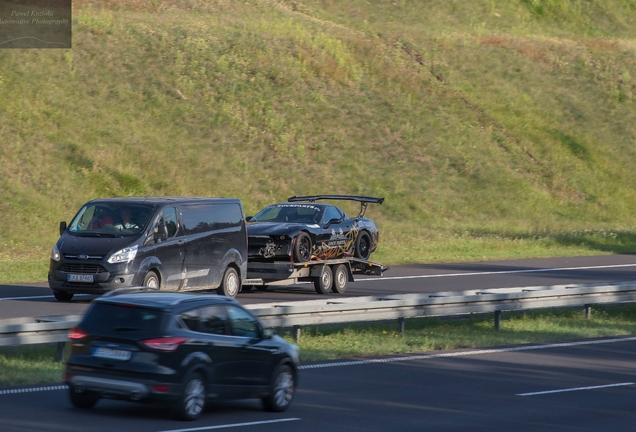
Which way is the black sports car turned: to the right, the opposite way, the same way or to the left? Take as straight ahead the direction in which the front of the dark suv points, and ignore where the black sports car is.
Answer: the opposite way

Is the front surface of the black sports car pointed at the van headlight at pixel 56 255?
yes

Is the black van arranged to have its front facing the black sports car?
no

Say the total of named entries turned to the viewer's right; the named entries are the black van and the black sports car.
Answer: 0

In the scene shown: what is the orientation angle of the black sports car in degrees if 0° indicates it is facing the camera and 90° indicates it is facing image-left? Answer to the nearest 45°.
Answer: approximately 45°

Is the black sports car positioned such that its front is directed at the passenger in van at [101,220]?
yes

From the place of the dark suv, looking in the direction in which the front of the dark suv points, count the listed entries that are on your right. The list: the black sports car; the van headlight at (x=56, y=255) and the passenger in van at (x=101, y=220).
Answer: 0

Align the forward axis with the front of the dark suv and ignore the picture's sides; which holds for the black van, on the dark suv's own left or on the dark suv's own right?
on the dark suv's own left

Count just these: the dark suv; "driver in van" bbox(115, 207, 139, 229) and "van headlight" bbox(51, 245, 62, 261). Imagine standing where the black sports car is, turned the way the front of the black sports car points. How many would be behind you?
0

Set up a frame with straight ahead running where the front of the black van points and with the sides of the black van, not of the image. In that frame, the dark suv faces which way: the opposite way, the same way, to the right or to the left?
the opposite way

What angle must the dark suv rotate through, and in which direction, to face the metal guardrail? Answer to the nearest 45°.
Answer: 0° — it already faces it

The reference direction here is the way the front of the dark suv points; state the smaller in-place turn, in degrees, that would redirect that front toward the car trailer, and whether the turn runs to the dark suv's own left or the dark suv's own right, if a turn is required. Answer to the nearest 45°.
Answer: approximately 45° to the dark suv's own left

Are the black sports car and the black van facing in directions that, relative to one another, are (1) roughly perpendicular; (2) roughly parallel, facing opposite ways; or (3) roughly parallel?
roughly parallel

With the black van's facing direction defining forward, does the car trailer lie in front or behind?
behind

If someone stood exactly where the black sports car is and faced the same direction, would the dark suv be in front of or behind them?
in front

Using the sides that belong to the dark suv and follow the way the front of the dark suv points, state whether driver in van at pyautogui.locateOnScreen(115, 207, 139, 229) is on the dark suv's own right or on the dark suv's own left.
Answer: on the dark suv's own left

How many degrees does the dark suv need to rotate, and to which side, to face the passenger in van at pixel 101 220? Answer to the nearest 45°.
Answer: approximately 45° to its left

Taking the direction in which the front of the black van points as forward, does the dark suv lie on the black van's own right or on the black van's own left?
on the black van's own left

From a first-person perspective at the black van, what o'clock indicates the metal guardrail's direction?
The metal guardrail is roughly at 9 o'clock from the black van.

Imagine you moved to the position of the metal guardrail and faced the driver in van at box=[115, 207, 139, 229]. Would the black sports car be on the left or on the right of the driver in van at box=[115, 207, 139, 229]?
right
